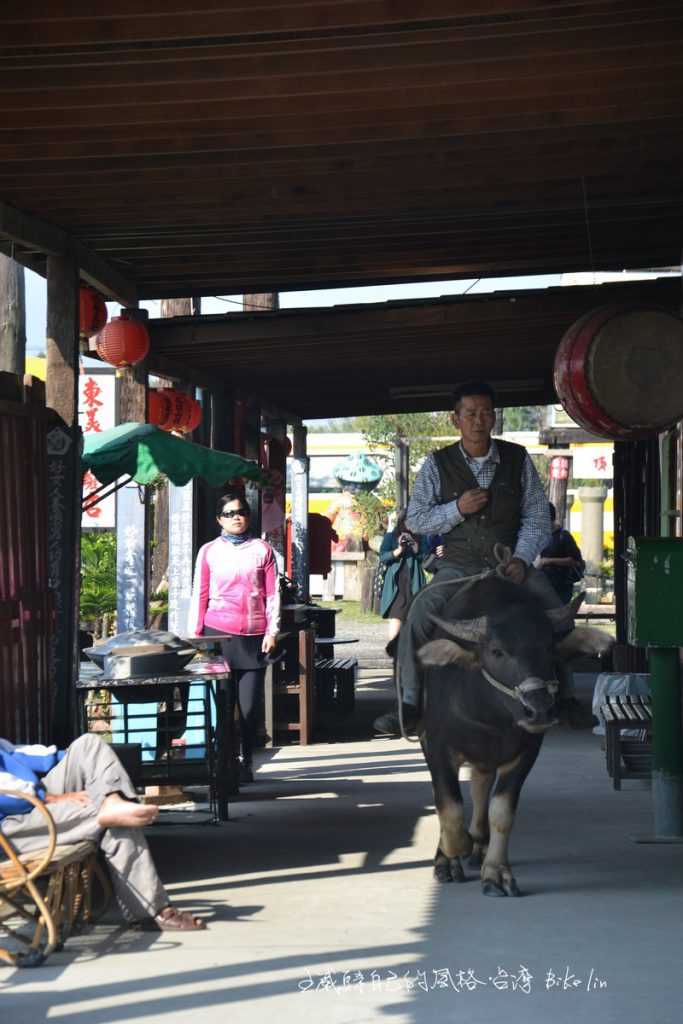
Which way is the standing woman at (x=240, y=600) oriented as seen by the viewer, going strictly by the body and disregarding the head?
toward the camera

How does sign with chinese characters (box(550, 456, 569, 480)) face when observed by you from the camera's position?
facing the viewer

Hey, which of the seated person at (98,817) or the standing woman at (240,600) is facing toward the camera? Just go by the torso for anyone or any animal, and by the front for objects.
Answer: the standing woman

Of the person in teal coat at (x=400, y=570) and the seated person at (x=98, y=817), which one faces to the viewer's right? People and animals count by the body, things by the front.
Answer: the seated person

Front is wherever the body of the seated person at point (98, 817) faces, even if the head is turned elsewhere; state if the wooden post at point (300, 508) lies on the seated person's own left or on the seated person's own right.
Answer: on the seated person's own left

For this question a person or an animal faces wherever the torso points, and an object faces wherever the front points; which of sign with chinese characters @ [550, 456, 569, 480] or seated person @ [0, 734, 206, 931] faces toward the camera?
the sign with chinese characters

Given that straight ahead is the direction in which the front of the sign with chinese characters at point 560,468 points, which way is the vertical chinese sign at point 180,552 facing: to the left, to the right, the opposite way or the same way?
the same way

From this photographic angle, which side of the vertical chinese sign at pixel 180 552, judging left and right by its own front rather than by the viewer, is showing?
front

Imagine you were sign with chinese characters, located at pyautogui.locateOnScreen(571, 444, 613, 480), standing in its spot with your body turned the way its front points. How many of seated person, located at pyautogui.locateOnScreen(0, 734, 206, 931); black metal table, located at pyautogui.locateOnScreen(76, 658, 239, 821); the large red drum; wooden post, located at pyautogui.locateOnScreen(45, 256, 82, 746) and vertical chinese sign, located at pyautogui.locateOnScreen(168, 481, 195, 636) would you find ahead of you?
5

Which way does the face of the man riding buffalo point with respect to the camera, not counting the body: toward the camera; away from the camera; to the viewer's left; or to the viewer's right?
toward the camera

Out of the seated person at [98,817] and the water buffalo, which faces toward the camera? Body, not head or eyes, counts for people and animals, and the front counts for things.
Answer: the water buffalo

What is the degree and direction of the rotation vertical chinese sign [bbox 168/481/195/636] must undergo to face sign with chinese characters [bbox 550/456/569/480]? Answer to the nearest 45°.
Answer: approximately 135° to its left

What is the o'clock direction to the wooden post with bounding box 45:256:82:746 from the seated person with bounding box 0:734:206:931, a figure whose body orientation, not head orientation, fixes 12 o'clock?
The wooden post is roughly at 9 o'clock from the seated person.

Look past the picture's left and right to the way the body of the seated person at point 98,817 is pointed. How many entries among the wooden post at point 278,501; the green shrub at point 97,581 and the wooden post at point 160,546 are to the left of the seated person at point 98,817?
3

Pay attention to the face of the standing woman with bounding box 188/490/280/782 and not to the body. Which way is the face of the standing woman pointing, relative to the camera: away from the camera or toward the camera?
toward the camera
